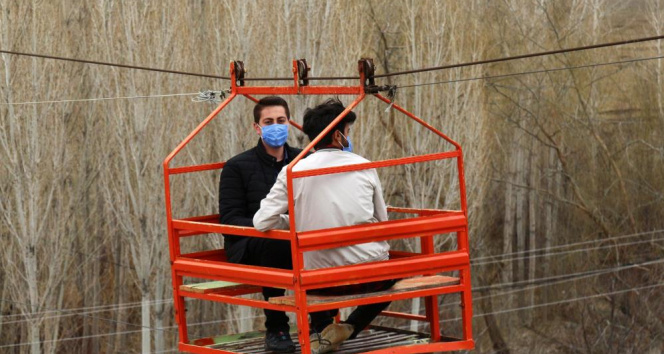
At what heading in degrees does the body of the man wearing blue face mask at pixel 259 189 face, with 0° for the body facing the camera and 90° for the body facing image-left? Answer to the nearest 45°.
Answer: approximately 315°

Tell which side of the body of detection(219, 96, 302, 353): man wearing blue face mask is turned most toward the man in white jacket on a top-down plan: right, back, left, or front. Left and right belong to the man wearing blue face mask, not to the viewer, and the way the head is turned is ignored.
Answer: front

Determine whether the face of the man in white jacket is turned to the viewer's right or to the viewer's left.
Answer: to the viewer's right

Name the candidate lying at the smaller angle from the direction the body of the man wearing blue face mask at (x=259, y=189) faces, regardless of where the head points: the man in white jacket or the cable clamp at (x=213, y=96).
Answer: the man in white jacket
